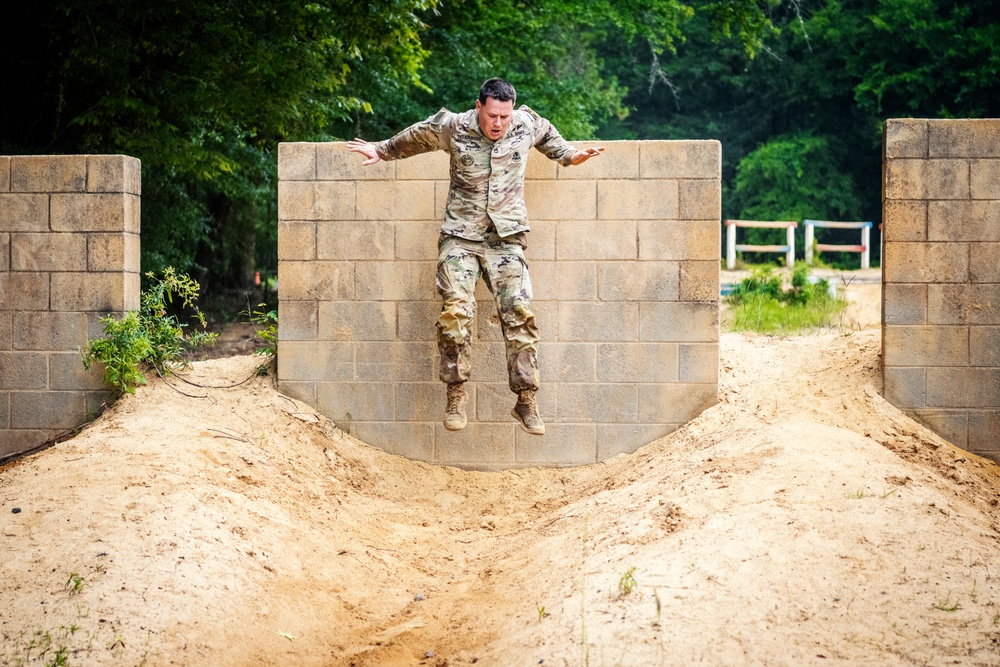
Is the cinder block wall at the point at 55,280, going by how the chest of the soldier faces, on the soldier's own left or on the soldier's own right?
on the soldier's own right

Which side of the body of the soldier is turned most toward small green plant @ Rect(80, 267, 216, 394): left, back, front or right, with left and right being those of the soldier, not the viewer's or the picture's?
right

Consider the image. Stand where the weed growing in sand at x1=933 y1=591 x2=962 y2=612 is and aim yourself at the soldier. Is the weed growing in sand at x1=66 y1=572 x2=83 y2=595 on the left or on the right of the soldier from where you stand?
left

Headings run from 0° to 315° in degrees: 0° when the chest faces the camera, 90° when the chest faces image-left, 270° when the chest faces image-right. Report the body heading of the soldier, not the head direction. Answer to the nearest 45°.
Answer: approximately 0°

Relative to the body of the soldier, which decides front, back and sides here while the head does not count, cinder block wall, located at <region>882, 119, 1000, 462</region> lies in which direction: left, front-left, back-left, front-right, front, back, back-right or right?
left

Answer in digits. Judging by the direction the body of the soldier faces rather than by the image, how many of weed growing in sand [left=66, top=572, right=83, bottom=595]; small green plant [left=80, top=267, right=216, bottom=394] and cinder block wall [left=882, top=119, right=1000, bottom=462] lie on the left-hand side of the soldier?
1

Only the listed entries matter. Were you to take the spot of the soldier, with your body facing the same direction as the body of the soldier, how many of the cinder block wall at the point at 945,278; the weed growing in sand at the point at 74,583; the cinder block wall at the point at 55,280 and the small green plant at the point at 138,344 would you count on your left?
1

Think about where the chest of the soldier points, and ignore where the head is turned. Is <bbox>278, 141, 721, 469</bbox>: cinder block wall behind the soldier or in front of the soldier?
behind

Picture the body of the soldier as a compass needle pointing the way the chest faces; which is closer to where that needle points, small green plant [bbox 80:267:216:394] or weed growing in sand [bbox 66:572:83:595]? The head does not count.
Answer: the weed growing in sand

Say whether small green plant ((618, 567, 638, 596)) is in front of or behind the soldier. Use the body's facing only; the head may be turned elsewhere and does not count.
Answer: in front

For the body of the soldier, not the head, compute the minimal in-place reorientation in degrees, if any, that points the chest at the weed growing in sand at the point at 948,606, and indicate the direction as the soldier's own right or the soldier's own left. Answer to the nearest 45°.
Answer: approximately 45° to the soldier's own left

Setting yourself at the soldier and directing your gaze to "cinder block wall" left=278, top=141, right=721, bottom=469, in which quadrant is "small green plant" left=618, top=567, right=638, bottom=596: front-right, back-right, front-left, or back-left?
back-right

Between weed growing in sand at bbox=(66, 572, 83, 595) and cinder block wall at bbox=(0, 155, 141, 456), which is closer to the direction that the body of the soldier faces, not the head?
the weed growing in sand

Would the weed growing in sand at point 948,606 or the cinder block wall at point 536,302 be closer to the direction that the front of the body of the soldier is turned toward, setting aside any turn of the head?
the weed growing in sand
